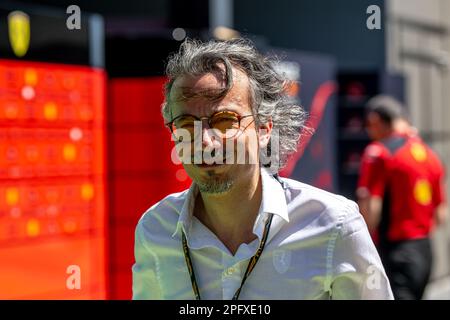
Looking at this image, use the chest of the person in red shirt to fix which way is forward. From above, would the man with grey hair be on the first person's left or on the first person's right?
on the first person's left

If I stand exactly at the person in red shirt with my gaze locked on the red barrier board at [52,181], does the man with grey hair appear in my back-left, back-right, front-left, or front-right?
front-left

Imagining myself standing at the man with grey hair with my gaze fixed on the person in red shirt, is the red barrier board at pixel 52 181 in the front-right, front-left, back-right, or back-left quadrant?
front-left

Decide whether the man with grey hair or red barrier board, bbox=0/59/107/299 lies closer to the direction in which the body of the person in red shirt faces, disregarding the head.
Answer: the red barrier board

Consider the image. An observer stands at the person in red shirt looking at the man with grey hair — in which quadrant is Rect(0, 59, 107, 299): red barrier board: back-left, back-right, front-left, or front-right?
front-right
